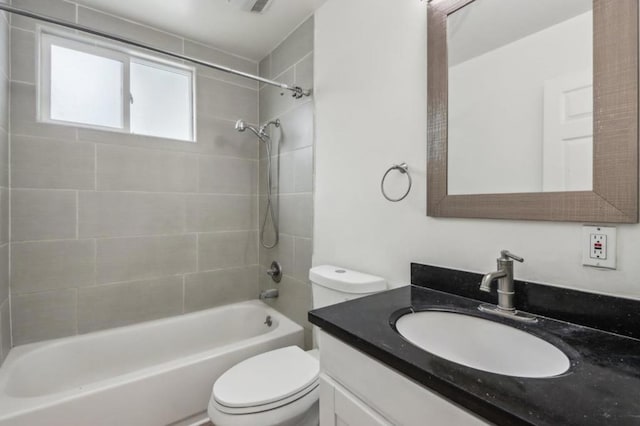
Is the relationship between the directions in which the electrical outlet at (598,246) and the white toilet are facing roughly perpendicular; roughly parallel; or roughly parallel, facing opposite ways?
roughly parallel

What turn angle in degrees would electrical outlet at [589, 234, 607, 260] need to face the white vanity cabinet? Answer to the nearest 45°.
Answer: approximately 45° to its right

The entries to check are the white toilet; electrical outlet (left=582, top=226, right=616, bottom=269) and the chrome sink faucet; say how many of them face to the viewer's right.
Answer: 0

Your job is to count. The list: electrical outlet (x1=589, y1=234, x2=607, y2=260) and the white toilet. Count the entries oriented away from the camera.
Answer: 0

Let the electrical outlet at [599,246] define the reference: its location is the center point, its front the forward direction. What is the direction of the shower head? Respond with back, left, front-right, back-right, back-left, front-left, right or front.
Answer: right

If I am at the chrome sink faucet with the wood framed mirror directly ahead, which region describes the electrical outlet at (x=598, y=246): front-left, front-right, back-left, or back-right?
front-right

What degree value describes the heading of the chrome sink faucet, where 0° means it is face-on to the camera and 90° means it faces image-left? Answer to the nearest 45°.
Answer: approximately 45°

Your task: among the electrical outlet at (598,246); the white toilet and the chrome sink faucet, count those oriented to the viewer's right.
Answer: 0

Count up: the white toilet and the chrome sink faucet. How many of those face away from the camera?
0

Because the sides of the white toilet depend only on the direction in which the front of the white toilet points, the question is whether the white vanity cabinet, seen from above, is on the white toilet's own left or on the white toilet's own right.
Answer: on the white toilet's own left

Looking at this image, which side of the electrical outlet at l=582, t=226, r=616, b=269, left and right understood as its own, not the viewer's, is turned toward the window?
right

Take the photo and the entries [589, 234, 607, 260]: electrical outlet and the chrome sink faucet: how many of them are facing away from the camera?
0

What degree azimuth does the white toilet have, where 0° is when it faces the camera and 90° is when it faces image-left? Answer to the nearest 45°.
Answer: approximately 45°

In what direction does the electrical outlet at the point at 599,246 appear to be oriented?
toward the camera

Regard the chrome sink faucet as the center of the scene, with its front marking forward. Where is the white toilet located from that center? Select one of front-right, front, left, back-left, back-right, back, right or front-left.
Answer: front-right

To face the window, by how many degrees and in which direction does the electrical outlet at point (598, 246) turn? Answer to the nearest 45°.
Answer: approximately 90° to its right
